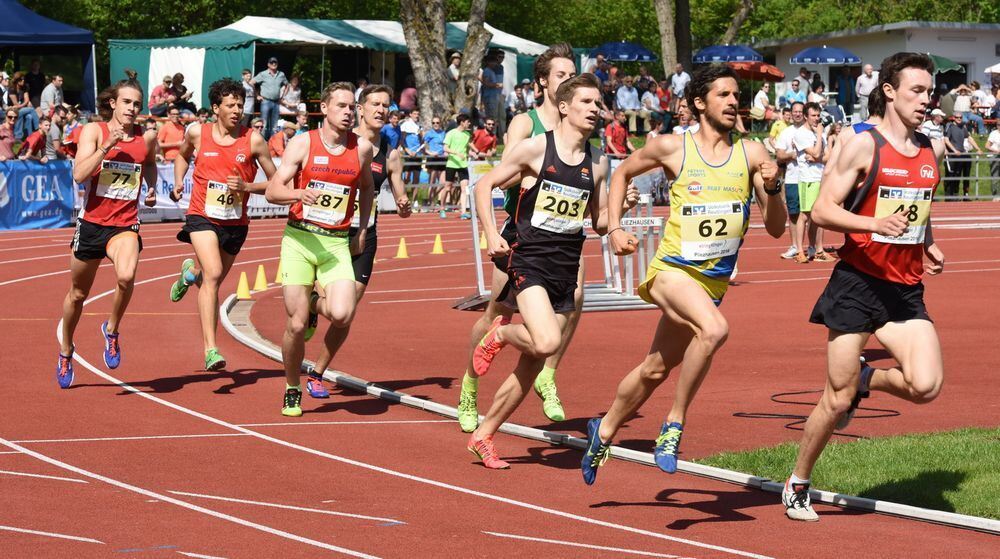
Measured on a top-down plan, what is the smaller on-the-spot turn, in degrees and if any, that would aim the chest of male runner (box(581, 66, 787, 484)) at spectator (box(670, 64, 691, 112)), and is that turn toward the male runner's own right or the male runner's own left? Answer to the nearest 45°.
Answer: approximately 135° to the male runner's own left

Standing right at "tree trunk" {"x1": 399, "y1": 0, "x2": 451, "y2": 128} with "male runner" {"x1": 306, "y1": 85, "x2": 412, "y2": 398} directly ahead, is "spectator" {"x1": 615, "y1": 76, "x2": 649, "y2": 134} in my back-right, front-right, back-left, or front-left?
back-left

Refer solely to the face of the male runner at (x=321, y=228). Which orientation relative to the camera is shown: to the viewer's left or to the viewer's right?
to the viewer's right

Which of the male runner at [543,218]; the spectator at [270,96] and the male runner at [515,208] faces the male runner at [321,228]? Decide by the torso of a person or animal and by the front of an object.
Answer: the spectator

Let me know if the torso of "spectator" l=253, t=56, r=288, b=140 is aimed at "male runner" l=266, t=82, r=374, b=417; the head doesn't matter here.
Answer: yes

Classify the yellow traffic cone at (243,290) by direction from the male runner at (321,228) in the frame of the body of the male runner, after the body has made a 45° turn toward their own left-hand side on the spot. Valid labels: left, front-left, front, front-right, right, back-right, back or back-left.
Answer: left

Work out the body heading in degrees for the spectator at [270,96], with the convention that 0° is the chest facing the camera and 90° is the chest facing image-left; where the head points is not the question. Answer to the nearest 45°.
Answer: approximately 0°

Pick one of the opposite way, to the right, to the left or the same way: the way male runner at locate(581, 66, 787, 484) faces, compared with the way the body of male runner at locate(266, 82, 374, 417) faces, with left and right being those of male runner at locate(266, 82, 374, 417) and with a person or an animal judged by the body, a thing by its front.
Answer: the same way

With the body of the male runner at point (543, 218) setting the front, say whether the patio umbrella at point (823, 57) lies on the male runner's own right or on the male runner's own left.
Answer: on the male runner's own left

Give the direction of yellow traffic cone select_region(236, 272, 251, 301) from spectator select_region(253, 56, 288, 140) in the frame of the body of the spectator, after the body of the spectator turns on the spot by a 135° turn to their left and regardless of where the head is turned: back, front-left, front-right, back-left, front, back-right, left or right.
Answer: back-right

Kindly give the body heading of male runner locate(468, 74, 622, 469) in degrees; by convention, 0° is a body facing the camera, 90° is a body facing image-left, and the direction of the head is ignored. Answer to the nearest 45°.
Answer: approximately 315°

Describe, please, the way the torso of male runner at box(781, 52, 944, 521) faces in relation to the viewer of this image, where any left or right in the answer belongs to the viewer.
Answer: facing the viewer and to the right of the viewer

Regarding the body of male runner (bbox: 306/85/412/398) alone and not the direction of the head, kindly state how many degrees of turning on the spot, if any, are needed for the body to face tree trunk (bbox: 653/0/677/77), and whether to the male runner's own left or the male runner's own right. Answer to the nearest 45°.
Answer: approximately 135° to the male runner's own left

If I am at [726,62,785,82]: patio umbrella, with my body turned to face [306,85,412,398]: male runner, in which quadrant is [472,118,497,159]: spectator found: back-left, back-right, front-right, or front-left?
front-right

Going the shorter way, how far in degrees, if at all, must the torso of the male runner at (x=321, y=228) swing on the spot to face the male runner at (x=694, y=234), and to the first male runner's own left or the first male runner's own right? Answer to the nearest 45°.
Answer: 0° — they already face them

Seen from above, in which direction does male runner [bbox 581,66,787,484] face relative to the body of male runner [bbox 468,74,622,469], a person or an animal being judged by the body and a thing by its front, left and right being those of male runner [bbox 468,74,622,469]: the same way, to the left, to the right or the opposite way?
the same way

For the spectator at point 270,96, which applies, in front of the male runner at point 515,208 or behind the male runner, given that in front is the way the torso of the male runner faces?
behind
